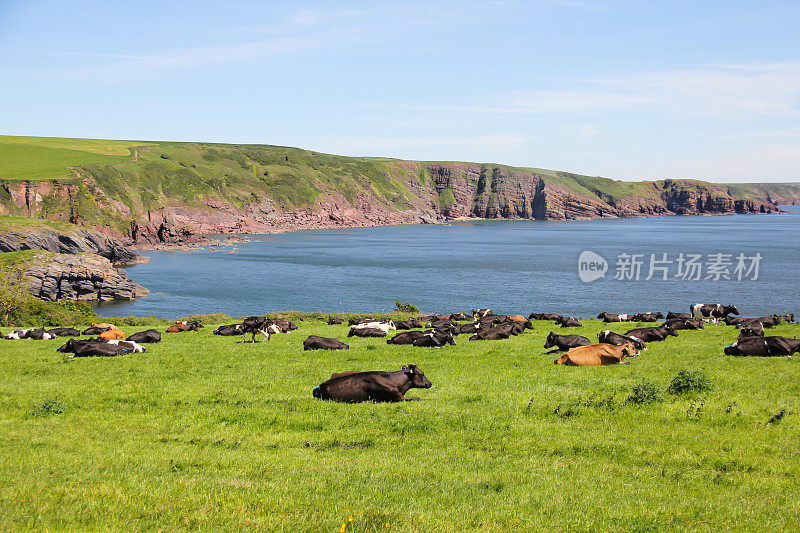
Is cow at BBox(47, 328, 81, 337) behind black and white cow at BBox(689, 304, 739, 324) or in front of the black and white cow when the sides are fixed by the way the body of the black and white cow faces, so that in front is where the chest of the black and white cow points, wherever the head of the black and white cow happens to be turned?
behind

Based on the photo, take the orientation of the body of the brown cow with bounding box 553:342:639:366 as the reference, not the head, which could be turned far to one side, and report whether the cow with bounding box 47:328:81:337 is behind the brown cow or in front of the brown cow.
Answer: behind

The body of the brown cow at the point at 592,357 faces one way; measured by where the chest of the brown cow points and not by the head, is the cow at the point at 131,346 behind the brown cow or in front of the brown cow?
behind

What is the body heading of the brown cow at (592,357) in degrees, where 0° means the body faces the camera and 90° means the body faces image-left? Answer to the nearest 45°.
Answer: approximately 270°

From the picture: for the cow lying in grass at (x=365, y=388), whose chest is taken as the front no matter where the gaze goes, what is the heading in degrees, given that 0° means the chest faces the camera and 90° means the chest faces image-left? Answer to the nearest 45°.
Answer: approximately 270°

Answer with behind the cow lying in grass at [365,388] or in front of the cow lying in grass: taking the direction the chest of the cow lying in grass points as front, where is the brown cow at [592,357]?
in front

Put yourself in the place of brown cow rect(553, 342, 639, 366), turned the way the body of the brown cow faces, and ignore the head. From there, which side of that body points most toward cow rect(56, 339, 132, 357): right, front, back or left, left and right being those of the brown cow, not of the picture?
back
